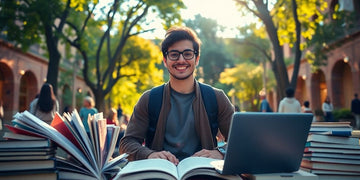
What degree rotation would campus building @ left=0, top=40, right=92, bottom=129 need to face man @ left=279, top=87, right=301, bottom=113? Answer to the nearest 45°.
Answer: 0° — it already faces them

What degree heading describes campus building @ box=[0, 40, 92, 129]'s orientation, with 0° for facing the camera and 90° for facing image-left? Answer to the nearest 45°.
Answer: approximately 315°

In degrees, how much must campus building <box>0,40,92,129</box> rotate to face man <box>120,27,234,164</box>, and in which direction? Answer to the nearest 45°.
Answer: approximately 45° to its right

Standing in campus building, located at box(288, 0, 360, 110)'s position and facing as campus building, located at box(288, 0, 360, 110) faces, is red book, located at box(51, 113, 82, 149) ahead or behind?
ahead

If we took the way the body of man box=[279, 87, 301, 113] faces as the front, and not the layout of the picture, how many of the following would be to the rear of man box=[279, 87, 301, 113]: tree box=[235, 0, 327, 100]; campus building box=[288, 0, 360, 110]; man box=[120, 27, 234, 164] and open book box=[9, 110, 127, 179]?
2

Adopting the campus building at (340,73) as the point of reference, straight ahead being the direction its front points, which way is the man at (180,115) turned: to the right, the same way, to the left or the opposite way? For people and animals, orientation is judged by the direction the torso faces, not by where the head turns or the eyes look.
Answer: to the left
